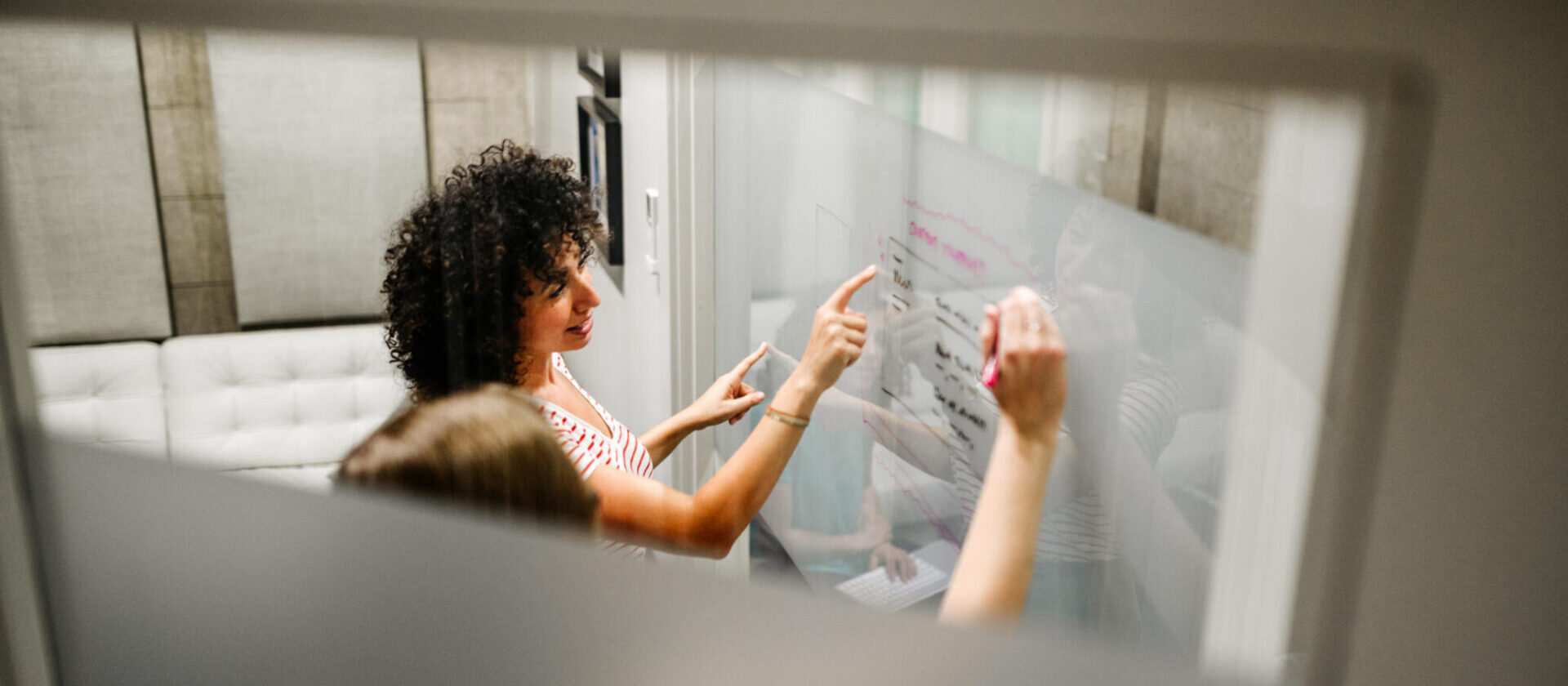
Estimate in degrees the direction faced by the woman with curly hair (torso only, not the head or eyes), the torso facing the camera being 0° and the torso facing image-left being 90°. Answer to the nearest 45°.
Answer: approximately 270°

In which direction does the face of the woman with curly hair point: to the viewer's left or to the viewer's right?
to the viewer's right
